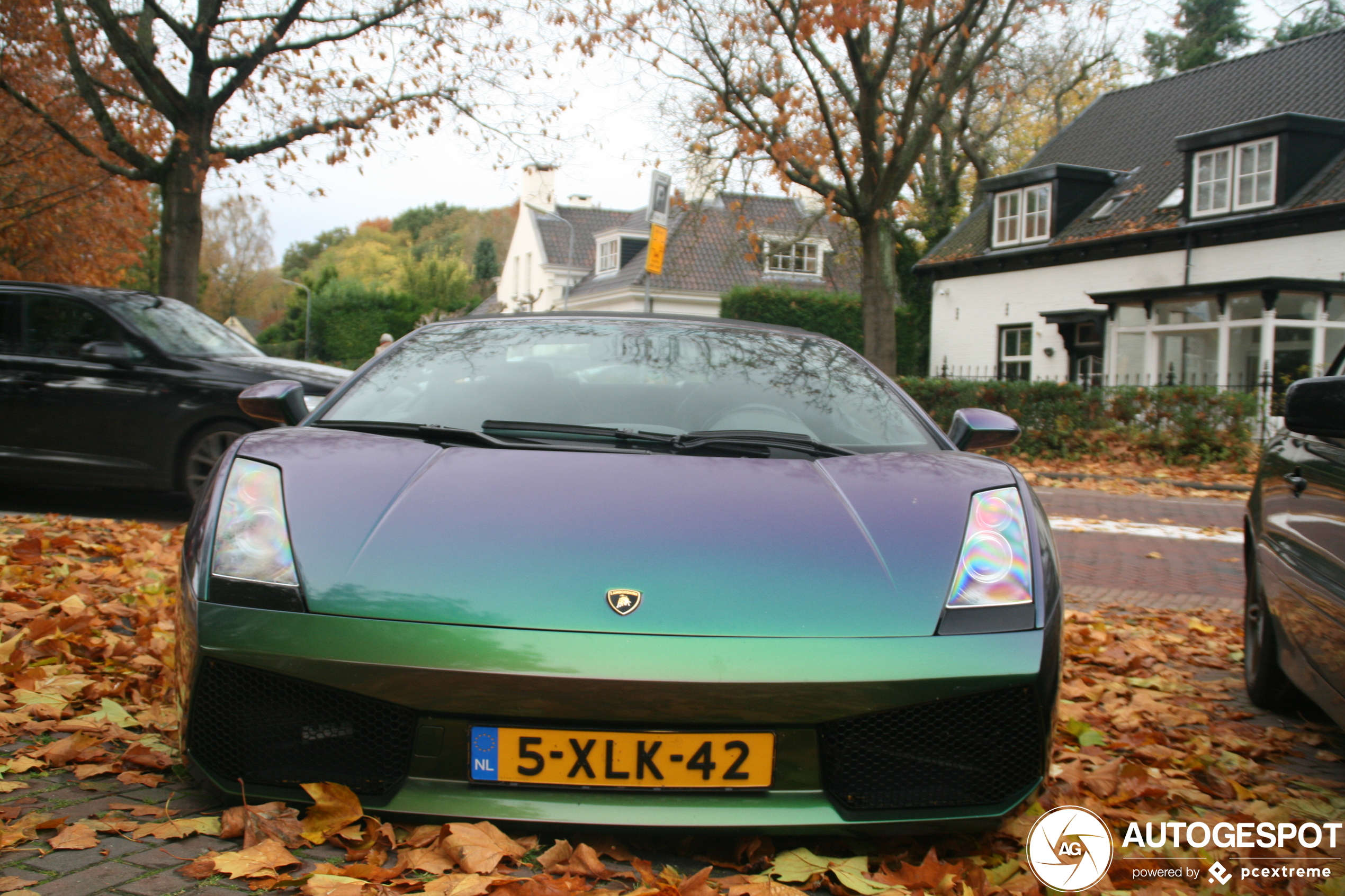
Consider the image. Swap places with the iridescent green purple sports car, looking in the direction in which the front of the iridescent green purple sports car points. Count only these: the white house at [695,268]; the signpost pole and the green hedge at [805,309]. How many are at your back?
3

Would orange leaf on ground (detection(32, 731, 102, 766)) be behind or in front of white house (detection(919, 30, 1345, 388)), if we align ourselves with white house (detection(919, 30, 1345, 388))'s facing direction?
in front

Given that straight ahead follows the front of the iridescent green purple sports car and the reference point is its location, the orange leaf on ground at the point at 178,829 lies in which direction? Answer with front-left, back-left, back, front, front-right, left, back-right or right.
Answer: right

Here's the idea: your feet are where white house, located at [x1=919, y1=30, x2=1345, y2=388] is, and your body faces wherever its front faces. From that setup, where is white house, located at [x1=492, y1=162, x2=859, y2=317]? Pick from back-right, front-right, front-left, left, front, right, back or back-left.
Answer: right

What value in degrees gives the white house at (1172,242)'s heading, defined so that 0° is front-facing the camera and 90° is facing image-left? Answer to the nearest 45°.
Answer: approximately 45°

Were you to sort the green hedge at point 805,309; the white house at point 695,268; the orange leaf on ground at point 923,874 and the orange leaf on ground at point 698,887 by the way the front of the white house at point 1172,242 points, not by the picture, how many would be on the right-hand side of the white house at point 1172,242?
2

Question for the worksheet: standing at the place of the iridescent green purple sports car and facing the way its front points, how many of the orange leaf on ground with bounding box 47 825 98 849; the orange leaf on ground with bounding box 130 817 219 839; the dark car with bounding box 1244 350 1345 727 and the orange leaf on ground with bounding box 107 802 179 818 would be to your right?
3

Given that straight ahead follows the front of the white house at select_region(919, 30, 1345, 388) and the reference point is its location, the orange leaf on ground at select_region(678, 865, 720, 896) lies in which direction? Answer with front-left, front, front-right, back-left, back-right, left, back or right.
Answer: front-left

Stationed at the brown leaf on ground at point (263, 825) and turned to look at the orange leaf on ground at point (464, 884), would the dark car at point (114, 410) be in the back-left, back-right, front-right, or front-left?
back-left

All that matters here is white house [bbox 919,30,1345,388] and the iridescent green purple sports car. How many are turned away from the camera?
0

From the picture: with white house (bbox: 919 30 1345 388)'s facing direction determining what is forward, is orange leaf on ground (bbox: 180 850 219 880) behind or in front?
in front

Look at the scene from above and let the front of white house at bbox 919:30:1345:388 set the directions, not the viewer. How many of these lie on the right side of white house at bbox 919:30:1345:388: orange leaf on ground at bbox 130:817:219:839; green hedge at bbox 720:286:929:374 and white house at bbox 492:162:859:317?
2

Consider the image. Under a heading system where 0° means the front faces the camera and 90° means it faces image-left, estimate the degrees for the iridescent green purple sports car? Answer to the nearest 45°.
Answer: approximately 0°
